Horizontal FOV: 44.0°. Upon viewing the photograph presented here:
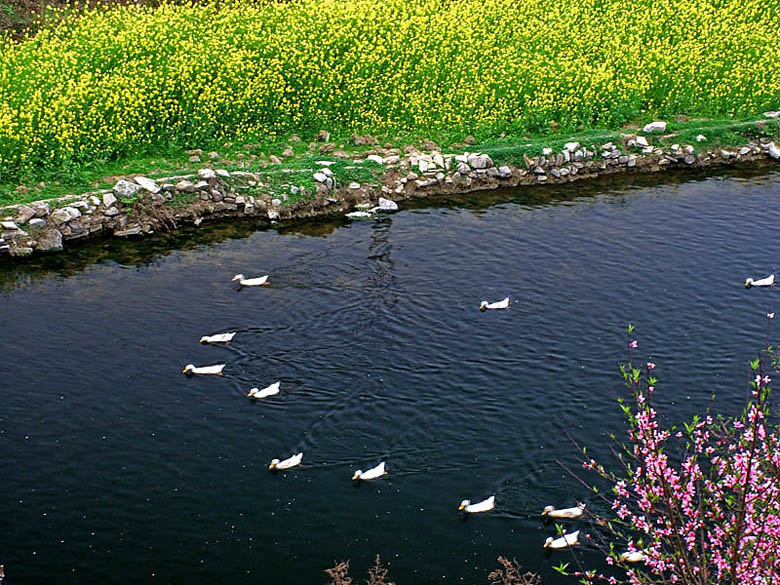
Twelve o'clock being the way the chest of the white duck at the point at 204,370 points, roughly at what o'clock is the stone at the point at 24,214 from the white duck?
The stone is roughly at 2 o'clock from the white duck.

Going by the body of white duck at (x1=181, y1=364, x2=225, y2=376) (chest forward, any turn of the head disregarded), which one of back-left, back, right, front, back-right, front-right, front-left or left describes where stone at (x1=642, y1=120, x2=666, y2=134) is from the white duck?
back-right

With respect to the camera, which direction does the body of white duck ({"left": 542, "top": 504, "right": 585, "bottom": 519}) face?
to the viewer's left

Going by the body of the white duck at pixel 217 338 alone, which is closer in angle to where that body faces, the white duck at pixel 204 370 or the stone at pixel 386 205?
the white duck

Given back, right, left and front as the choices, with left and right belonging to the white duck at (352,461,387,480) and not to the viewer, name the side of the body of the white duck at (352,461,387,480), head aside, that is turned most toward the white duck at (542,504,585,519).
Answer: back

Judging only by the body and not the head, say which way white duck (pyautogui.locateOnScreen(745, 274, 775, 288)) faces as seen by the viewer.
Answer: to the viewer's left

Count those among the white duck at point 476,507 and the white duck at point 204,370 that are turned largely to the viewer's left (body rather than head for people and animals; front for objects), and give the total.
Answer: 2

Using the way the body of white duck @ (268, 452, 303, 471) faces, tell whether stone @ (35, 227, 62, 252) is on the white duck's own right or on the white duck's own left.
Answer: on the white duck's own right

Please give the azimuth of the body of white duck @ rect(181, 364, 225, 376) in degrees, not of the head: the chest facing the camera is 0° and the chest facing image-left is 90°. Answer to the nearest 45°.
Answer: approximately 90°

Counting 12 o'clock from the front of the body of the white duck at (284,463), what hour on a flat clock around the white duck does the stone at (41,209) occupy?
The stone is roughly at 2 o'clock from the white duck.

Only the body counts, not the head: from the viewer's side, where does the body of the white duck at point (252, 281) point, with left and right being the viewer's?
facing to the left of the viewer

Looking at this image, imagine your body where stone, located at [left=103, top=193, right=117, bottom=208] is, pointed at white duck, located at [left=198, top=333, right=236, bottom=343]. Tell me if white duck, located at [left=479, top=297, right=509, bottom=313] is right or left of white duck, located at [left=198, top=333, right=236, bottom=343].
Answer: left
